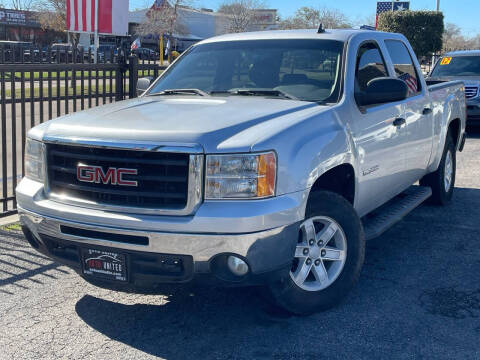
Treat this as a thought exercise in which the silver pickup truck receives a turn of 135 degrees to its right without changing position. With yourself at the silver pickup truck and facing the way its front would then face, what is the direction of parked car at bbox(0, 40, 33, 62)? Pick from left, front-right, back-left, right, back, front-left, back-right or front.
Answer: front-left

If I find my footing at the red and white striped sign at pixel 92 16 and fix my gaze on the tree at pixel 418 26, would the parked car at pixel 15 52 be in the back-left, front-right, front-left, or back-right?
back-right

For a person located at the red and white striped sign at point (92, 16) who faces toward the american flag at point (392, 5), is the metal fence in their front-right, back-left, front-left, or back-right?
back-right

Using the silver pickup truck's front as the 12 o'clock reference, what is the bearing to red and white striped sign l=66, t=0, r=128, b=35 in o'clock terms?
The red and white striped sign is roughly at 4 o'clock from the silver pickup truck.

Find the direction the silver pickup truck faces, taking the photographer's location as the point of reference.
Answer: facing the viewer and to the left of the viewer

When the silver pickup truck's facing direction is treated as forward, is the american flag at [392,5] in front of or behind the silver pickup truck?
behind

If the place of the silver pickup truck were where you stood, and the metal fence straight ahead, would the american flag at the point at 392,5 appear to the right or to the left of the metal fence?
right

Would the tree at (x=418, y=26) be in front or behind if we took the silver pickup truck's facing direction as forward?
behind

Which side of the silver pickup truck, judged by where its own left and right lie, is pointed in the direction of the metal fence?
right
